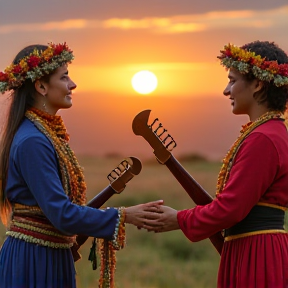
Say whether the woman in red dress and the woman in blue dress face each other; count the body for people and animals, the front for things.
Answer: yes

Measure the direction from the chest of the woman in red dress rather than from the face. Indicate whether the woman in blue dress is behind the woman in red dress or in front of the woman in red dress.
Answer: in front

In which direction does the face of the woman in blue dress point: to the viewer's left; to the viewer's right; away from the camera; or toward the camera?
to the viewer's right

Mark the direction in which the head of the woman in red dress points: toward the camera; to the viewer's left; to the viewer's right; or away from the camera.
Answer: to the viewer's left

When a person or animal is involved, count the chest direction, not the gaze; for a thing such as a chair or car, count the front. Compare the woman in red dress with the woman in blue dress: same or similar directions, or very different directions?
very different directions

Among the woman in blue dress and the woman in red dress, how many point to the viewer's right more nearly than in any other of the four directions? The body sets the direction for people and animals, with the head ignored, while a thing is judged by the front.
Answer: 1

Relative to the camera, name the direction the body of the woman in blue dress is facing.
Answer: to the viewer's right

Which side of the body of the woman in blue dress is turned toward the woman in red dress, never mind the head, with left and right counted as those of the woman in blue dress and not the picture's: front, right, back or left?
front

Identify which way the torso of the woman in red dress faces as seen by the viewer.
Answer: to the viewer's left
